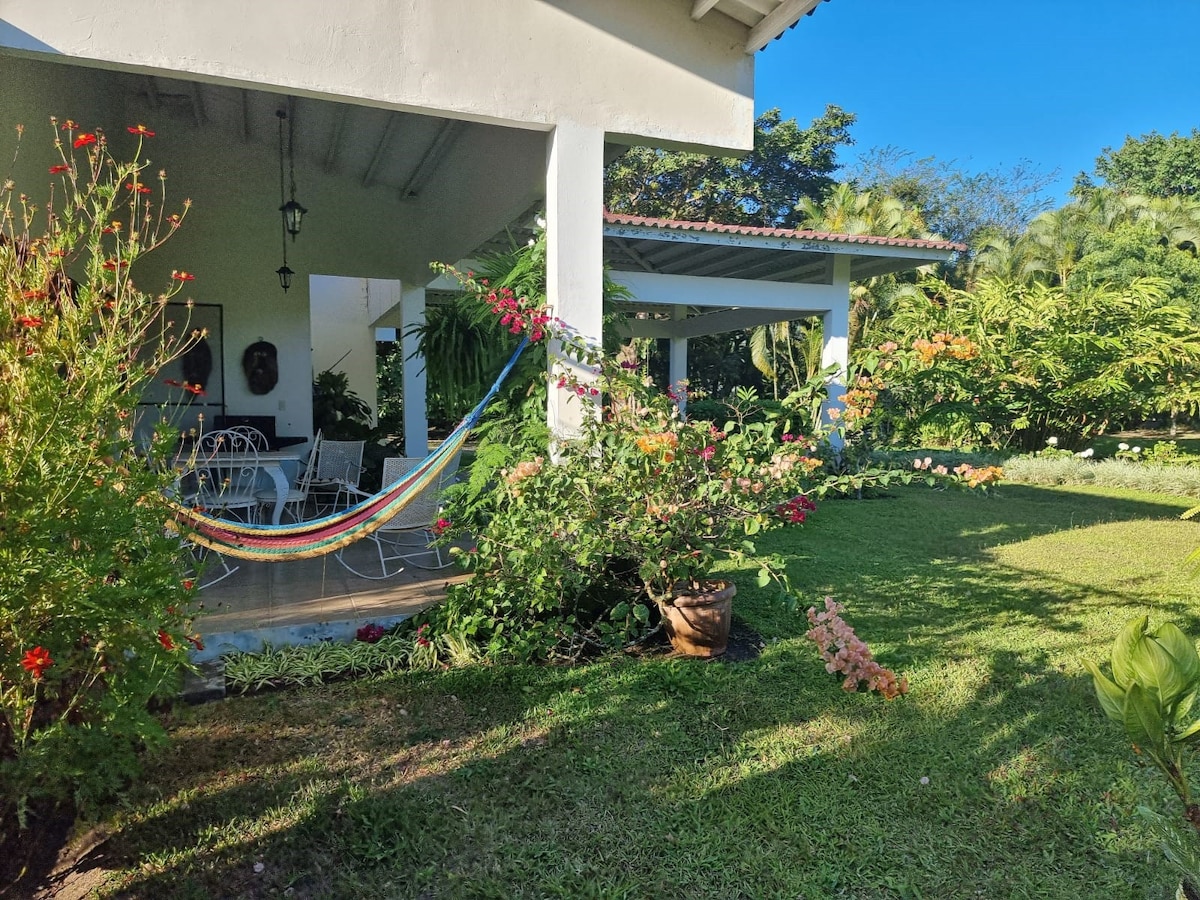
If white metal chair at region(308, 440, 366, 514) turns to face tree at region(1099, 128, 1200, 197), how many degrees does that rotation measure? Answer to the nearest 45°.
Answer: approximately 180°

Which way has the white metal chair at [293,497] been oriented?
to the viewer's left

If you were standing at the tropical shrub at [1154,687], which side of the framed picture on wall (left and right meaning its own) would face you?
front

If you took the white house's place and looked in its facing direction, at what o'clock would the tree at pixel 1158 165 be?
The tree is roughly at 9 o'clock from the white house.

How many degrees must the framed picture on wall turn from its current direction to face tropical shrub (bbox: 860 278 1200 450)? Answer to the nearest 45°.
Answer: approximately 90° to its left

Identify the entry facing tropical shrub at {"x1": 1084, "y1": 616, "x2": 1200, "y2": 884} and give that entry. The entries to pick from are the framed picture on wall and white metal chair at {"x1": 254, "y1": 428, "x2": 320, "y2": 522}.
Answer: the framed picture on wall

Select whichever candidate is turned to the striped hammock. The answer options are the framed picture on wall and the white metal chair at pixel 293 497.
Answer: the framed picture on wall

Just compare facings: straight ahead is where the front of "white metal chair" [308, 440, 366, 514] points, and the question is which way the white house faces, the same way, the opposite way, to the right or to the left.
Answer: to the left
